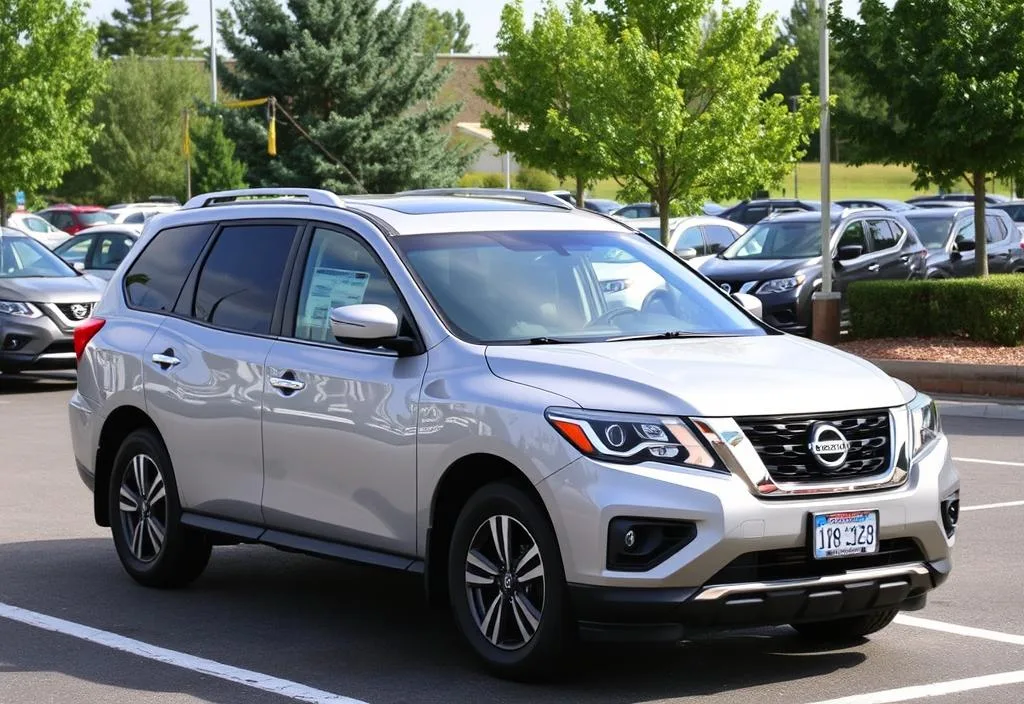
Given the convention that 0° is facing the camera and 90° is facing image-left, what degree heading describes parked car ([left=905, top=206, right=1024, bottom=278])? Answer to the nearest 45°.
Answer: approximately 45°

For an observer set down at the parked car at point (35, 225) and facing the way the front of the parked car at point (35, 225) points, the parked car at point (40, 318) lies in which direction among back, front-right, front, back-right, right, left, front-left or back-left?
front-right

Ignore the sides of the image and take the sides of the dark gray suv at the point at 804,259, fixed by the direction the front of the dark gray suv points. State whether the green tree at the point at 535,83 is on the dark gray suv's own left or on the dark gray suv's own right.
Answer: on the dark gray suv's own right

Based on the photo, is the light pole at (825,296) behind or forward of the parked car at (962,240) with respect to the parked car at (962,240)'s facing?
forward

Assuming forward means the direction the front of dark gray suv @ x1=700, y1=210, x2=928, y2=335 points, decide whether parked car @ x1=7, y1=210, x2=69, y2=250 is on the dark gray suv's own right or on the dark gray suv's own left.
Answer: on the dark gray suv's own right

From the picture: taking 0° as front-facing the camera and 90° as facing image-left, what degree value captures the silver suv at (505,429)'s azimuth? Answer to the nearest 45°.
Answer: approximately 315°

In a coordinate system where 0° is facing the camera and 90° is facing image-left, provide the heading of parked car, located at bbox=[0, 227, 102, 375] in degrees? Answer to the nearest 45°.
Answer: approximately 315°

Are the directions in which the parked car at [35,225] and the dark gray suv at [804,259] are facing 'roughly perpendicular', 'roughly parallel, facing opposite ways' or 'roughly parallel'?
roughly perpendicular

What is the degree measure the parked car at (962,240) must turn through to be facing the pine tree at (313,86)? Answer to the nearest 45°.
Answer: approximately 90° to its right

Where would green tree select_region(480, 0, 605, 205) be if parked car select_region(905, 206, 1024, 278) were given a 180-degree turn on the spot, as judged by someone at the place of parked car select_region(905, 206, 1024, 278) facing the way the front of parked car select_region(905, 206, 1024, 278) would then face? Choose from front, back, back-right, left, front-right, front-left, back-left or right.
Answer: left

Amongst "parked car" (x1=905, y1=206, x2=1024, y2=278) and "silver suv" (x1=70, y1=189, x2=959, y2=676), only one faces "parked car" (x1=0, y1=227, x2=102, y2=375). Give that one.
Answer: "parked car" (x1=905, y1=206, x2=1024, y2=278)

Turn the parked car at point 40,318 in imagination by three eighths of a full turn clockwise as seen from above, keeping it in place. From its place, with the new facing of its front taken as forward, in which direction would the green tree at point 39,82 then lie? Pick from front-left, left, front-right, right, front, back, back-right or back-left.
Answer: right

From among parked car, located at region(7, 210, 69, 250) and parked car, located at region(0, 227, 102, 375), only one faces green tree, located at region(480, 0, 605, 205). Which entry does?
parked car, located at region(7, 210, 69, 250)
